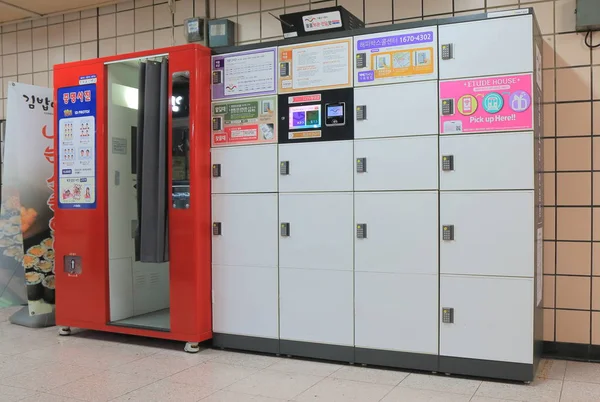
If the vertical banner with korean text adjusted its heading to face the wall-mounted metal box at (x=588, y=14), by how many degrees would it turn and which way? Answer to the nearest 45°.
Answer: approximately 45° to its left

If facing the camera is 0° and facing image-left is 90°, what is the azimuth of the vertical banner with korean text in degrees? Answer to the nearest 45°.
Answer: approximately 0°
